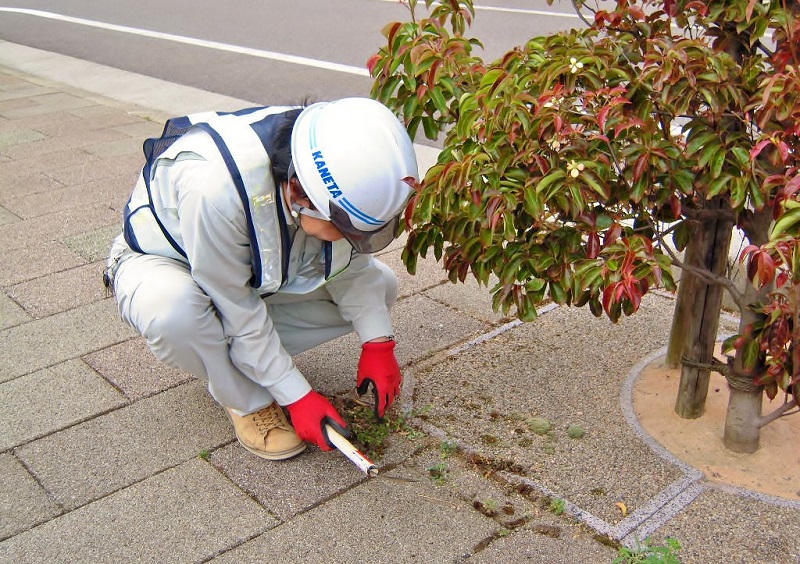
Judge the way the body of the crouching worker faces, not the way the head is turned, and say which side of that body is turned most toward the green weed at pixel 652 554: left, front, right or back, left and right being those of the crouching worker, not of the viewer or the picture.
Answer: front

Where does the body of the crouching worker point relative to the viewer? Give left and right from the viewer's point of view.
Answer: facing the viewer and to the right of the viewer

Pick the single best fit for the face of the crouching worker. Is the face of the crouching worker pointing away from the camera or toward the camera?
toward the camera

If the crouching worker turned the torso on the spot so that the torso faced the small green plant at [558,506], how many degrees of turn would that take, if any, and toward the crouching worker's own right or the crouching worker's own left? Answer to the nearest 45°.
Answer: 0° — they already face it

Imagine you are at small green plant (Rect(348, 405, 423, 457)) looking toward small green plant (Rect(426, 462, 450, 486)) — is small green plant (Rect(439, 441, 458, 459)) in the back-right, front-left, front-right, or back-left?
front-left
